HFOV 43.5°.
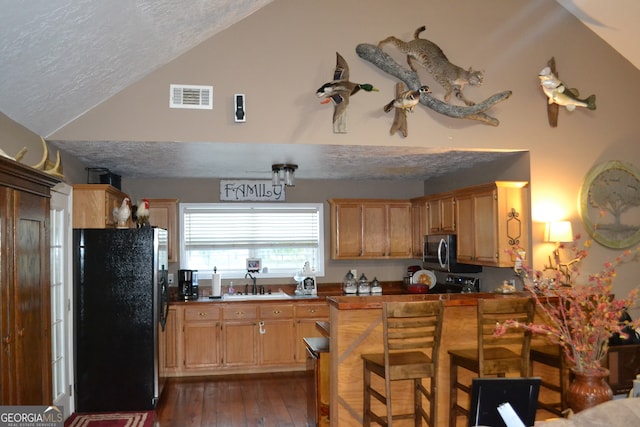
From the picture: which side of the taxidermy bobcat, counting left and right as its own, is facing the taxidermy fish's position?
front

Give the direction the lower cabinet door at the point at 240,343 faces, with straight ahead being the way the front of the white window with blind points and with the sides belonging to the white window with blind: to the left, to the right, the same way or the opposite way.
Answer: the same way

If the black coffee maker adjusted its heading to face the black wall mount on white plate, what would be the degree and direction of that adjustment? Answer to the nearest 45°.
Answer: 0° — it already faces it

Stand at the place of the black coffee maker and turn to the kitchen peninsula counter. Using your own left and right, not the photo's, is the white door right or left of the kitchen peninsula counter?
right

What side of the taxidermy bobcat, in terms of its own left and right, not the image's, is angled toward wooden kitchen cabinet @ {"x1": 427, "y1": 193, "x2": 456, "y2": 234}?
left

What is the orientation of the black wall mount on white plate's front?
toward the camera

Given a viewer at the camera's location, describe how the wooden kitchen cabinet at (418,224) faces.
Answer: facing the viewer and to the left of the viewer

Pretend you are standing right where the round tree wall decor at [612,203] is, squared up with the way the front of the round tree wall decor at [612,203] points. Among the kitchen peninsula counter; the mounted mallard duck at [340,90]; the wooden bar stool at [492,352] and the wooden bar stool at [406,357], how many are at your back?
0

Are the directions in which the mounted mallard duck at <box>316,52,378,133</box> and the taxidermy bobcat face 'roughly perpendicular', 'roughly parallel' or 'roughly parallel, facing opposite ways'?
roughly parallel

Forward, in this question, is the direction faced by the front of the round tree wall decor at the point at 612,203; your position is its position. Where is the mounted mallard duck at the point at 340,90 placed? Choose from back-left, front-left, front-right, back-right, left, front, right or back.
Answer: front-right

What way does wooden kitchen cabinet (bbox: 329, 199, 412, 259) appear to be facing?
toward the camera

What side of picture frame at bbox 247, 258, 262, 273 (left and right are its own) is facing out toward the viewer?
front

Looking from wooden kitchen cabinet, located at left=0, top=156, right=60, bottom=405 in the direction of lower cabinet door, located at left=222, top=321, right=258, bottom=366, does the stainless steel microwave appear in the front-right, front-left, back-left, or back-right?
front-right

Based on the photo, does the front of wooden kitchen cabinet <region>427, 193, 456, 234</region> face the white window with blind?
no

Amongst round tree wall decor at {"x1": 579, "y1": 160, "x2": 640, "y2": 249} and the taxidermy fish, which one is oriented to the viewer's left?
the taxidermy fish

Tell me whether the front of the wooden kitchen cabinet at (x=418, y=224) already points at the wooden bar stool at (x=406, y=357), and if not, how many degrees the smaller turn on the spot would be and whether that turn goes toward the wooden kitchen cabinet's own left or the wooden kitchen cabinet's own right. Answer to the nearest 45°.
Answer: approximately 45° to the wooden kitchen cabinet's own left

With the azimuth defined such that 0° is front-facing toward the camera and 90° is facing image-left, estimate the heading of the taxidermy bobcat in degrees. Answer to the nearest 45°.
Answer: approximately 270°

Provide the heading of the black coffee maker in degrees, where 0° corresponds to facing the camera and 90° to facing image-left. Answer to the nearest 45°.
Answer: approximately 0°

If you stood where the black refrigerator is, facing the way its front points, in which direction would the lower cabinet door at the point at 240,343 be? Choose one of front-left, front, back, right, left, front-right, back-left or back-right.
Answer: front-left

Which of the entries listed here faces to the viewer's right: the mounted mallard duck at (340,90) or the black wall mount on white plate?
the mounted mallard duck
